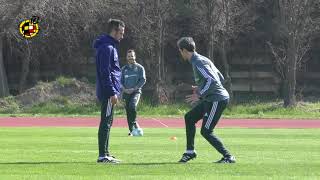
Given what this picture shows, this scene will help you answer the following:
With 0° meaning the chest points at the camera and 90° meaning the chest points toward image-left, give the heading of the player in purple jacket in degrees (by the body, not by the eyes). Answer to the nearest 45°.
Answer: approximately 270°

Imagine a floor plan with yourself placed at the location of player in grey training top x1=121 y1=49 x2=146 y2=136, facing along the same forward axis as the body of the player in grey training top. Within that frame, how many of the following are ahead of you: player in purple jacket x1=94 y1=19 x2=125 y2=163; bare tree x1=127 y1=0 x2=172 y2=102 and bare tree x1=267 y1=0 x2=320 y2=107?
1

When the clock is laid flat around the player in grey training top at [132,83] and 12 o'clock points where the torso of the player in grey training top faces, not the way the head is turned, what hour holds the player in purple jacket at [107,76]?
The player in purple jacket is roughly at 12 o'clock from the player in grey training top.

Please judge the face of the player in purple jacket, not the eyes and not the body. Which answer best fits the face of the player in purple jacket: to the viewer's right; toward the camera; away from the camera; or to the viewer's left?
to the viewer's right

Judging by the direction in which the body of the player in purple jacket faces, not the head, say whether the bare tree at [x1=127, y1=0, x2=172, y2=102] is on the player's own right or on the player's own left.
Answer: on the player's own left

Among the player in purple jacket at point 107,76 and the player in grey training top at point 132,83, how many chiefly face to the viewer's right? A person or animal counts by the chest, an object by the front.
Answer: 1

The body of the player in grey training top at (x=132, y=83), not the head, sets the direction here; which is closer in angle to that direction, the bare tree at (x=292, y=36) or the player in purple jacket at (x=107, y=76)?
the player in purple jacket

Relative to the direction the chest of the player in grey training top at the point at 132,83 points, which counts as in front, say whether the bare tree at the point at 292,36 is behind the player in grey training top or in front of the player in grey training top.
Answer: behind
